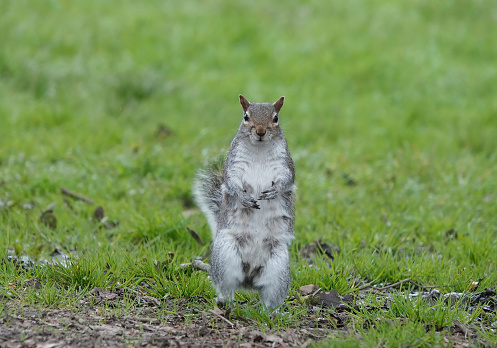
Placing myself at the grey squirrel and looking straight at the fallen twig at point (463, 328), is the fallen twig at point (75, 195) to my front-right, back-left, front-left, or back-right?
back-left

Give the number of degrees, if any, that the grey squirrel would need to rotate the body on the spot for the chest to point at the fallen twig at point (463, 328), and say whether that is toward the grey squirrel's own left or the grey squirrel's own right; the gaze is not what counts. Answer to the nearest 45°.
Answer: approximately 90° to the grey squirrel's own left

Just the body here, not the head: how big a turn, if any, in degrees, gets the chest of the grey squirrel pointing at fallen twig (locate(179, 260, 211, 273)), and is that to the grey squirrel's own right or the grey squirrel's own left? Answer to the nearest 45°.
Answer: approximately 135° to the grey squirrel's own right

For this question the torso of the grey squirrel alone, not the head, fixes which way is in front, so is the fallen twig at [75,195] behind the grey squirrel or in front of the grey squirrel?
behind

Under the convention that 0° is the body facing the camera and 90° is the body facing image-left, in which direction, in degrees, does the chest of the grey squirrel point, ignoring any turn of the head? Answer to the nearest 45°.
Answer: approximately 0°
